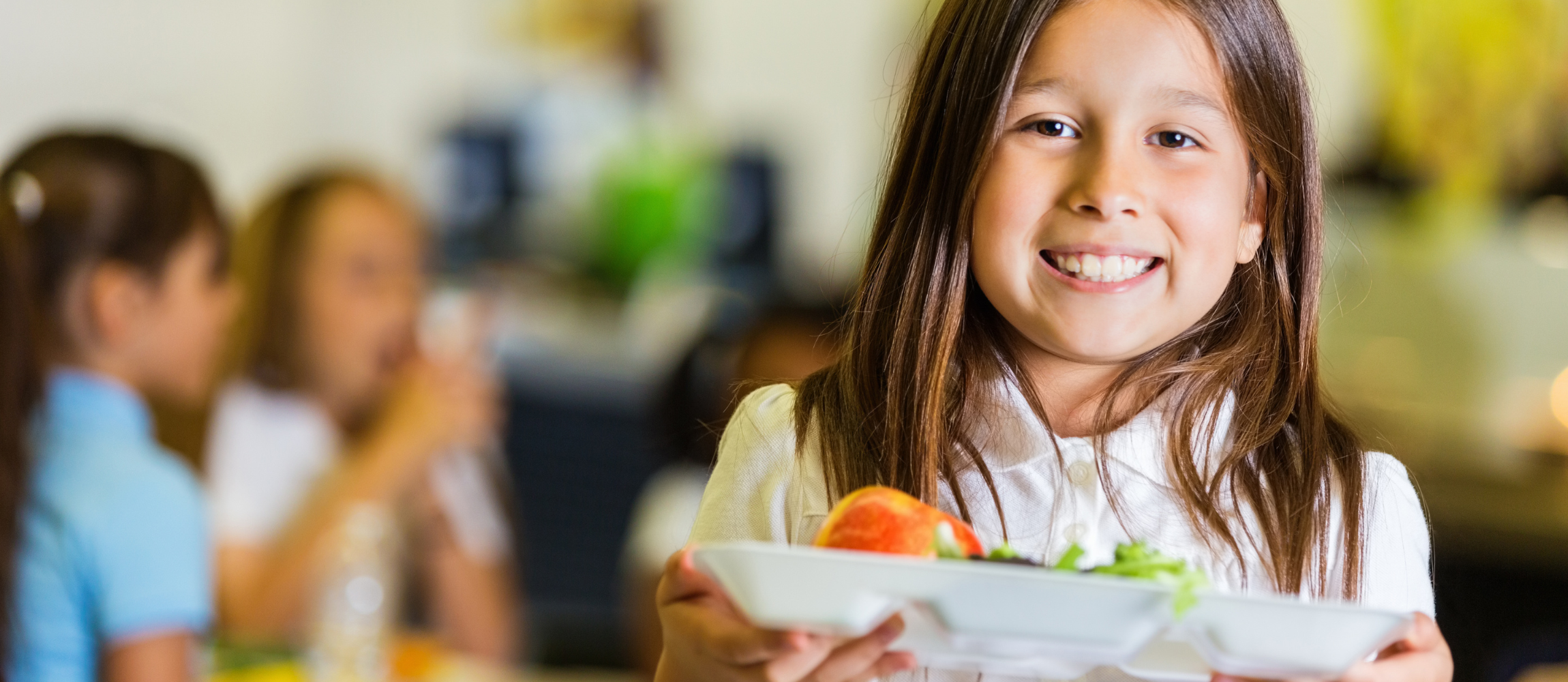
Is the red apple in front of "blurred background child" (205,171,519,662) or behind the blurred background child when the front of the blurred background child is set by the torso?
in front

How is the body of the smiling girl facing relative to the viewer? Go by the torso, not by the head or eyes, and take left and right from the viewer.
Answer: facing the viewer

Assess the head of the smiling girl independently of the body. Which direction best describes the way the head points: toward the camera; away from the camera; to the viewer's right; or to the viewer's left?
toward the camera

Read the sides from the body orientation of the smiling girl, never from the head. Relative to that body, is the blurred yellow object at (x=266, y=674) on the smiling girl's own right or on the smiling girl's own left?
on the smiling girl's own right

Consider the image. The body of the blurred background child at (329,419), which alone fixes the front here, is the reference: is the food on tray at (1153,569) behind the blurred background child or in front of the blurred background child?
in front

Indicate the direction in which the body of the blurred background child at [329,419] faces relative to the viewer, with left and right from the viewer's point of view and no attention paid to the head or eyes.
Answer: facing the viewer and to the right of the viewer

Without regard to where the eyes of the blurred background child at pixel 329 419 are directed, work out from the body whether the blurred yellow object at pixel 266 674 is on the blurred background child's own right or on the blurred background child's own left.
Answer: on the blurred background child's own right

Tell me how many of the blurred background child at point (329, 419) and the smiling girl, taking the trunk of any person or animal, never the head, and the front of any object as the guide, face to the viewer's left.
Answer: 0

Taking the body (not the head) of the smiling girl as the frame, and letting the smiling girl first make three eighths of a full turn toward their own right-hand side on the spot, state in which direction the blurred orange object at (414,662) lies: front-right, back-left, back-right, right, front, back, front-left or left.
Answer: front

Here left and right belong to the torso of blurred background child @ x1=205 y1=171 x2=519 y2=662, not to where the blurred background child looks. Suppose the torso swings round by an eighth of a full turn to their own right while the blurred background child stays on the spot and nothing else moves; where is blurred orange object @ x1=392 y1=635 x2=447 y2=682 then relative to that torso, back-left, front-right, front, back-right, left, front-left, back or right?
front

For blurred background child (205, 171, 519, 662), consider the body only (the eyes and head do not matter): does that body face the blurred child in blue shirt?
no

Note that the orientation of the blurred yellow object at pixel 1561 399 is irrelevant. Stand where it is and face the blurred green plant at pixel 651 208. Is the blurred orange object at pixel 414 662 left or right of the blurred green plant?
left

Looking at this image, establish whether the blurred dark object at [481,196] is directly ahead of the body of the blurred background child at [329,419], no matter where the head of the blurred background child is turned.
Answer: no

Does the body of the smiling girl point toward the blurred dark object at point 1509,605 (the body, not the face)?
no
